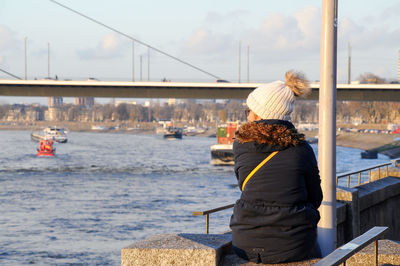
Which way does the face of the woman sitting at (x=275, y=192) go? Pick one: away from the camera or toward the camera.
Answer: away from the camera

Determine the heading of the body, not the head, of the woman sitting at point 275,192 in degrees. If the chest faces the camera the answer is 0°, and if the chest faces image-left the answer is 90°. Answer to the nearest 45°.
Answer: approximately 180°

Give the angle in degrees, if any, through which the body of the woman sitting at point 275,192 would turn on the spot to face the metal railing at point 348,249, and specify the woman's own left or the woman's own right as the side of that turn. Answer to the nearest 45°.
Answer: approximately 135° to the woman's own right

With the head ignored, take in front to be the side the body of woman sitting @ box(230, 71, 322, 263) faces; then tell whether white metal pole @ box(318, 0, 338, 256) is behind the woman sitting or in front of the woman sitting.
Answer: in front
